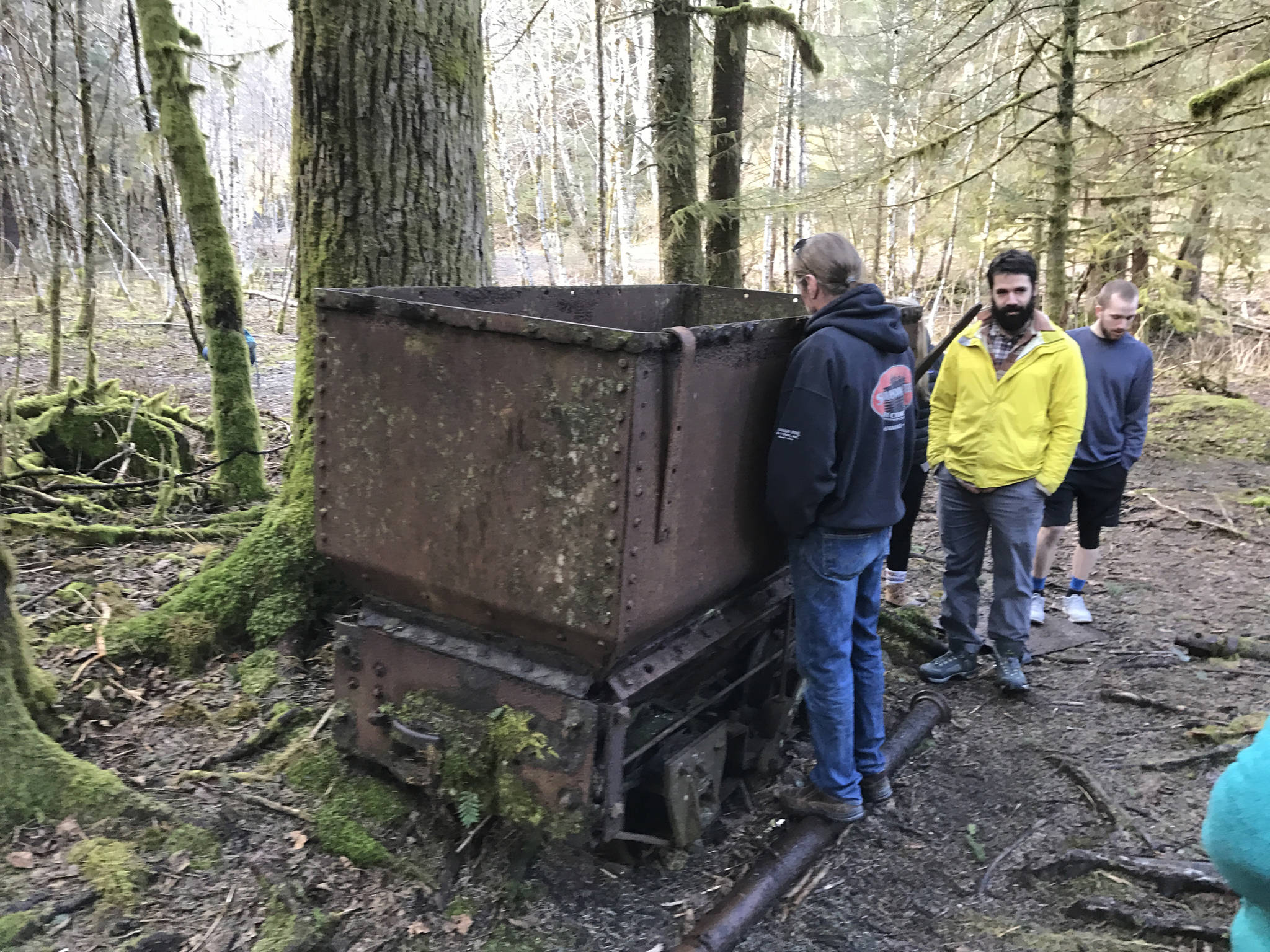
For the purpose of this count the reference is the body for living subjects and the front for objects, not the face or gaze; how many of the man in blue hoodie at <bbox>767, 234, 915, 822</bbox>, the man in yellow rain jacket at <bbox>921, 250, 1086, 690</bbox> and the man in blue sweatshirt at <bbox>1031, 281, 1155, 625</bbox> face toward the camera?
2

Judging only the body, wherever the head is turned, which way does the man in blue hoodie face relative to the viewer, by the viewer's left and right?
facing away from the viewer and to the left of the viewer

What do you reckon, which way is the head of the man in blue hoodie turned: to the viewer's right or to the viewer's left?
to the viewer's left

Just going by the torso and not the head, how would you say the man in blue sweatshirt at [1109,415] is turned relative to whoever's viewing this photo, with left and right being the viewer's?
facing the viewer

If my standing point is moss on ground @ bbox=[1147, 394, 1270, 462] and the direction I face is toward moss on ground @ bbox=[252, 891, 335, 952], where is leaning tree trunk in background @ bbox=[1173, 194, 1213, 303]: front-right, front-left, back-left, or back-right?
back-right

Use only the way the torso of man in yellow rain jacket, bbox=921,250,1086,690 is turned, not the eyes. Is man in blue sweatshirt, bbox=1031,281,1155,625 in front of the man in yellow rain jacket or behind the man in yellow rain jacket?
behind

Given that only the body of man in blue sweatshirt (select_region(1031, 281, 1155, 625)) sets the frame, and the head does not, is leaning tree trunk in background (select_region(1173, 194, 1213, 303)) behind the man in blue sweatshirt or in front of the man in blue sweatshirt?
behind

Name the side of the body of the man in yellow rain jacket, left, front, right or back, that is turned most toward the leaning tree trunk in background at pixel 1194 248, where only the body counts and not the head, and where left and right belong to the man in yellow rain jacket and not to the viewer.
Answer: back

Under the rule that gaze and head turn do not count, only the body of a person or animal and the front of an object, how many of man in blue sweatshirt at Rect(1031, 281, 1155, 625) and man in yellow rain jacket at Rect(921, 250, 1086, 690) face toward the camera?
2

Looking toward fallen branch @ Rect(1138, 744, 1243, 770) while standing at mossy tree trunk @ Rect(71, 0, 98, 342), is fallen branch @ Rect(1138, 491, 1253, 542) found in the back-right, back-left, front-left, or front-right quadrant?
front-left

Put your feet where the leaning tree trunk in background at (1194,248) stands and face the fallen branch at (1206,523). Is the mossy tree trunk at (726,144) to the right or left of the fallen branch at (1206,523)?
right

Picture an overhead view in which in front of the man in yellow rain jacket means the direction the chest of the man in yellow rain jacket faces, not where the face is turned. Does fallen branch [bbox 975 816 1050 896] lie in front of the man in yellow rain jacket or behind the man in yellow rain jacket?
in front

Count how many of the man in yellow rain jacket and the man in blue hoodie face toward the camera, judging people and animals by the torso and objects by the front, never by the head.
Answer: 1

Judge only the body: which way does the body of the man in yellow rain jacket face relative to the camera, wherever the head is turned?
toward the camera

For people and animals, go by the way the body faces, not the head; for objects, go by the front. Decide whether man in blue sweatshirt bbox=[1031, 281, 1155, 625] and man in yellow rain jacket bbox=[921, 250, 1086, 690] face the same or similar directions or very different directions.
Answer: same or similar directions
